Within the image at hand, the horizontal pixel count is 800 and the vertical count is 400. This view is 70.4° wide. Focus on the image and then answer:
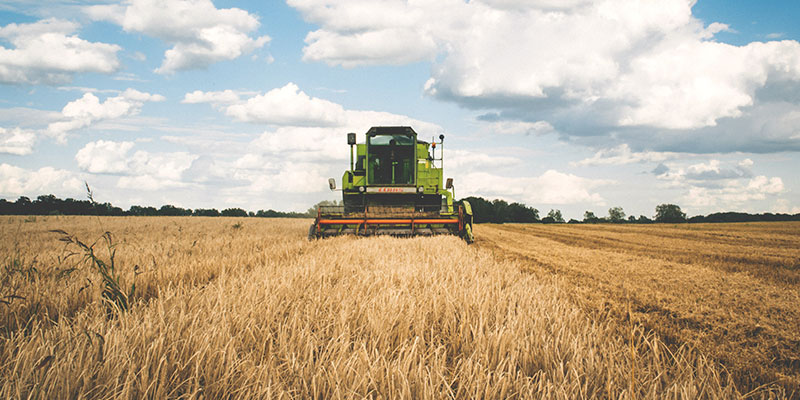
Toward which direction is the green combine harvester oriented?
toward the camera
